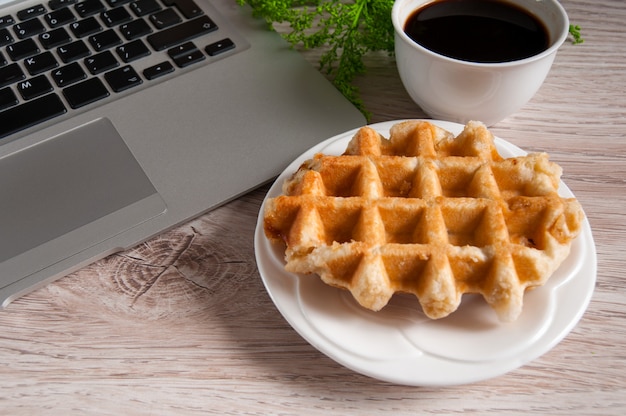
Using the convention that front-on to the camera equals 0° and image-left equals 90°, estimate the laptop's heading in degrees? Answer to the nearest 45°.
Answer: approximately 315°

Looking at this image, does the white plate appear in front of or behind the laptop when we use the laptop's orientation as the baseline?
in front
